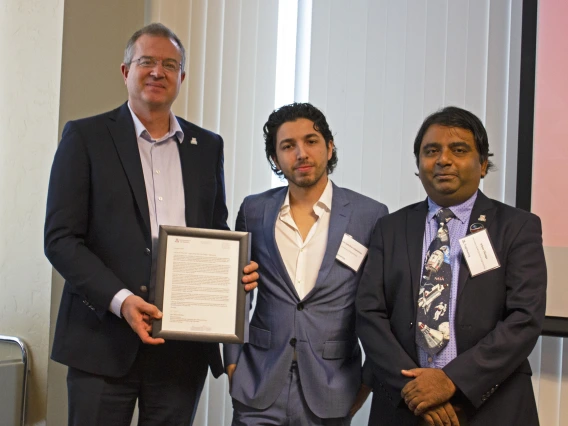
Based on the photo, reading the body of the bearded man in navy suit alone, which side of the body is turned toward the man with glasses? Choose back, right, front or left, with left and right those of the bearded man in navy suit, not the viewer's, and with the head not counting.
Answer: right

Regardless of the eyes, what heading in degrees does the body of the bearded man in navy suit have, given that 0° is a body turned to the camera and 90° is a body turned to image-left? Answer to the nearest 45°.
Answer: approximately 0°
